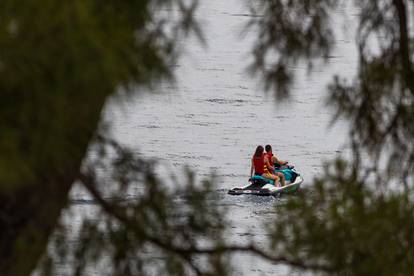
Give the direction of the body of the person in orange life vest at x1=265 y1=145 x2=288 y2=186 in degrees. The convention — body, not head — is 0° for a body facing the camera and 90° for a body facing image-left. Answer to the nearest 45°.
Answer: approximately 270°

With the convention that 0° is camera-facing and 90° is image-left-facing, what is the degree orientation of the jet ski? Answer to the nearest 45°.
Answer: approximately 270°
